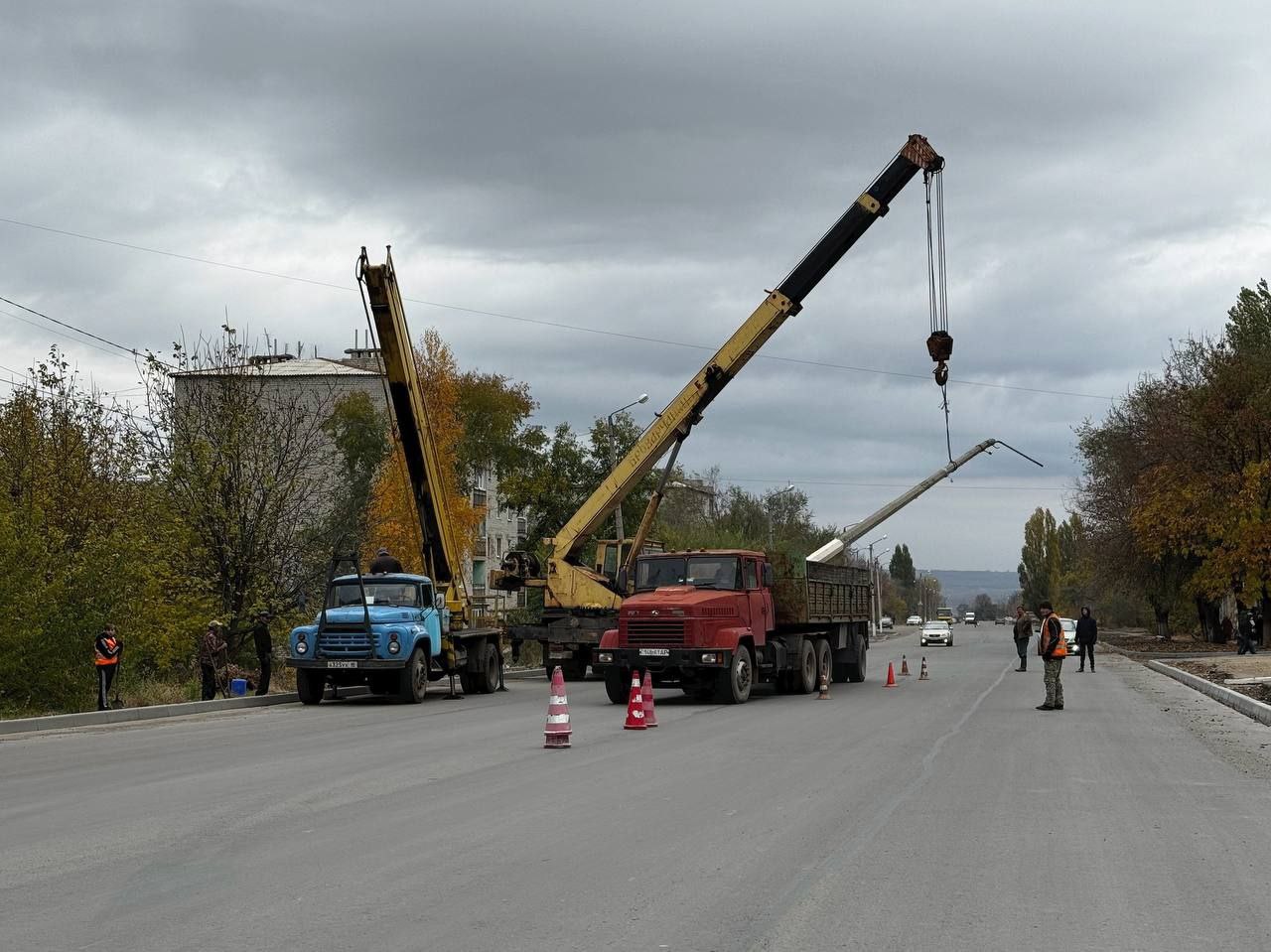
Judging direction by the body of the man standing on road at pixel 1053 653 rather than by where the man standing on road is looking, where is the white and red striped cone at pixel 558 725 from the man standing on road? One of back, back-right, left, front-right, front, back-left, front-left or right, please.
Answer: front-left

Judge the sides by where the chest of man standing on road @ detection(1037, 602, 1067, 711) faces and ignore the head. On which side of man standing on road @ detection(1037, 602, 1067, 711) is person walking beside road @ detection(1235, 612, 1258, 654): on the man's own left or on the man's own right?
on the man's own right

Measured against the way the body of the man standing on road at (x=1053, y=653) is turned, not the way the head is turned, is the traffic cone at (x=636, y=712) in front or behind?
in front

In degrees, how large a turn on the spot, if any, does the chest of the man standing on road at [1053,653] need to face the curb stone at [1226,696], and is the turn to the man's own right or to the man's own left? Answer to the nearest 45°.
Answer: approximately 135° to the man's own right

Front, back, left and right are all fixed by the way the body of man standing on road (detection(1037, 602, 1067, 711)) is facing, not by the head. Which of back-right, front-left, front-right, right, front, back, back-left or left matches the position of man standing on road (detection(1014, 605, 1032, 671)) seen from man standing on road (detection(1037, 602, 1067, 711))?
right

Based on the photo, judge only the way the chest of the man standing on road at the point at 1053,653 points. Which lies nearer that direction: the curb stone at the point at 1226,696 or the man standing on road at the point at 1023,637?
the man standing on road

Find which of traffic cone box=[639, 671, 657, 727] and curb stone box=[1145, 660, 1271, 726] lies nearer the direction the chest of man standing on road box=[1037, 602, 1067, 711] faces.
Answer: the traffic cone

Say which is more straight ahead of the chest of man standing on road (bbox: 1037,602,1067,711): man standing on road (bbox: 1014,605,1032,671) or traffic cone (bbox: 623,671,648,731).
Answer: the traffic cone

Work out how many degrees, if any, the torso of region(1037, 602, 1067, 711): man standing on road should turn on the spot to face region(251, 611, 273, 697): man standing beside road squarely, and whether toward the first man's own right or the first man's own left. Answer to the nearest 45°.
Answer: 0° — they already face them

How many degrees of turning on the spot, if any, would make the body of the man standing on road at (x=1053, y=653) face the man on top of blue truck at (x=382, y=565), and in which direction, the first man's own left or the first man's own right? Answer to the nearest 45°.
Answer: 0° — they already face them

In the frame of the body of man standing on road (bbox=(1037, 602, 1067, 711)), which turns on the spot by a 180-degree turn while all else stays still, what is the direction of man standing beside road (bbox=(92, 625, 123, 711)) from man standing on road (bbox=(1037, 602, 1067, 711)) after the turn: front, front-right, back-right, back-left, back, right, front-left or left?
back

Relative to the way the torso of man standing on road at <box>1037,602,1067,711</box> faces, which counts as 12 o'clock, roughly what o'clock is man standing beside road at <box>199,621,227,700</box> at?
man standing beside road at <box>199,621,227,700</box> is roughly at 12 o'clock from man standing on road at <box>1037,602,1067,711</box>.

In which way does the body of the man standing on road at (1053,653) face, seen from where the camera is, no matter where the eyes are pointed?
to the viewer's left

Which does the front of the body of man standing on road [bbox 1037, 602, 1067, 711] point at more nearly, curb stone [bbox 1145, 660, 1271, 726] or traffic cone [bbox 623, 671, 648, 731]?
the traffic cone
